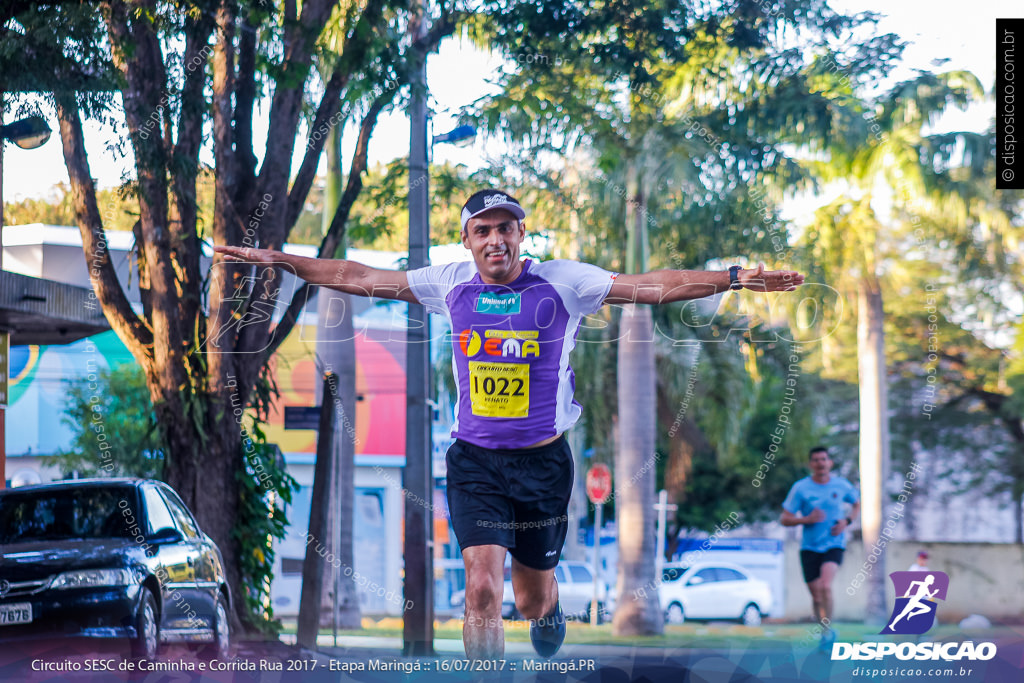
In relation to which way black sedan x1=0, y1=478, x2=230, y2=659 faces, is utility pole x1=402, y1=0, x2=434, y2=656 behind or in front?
behind

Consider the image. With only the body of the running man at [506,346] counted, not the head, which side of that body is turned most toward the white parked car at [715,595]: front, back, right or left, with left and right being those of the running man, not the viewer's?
back

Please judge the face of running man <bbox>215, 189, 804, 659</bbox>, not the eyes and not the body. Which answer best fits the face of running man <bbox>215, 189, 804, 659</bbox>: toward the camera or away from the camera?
toward the camera

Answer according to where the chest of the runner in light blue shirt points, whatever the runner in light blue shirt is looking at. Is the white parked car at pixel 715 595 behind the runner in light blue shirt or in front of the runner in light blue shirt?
behind

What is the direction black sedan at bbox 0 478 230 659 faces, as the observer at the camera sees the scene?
facing the viewer and to the left of the viewer

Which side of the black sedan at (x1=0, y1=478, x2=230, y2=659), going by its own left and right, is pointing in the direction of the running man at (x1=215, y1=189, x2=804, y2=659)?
left

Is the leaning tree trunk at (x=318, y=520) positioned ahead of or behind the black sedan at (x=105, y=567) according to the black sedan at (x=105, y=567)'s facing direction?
behind

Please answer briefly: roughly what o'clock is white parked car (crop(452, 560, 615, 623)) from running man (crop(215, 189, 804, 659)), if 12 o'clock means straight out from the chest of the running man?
The white parked car is roughly at 6 o'clock from the running man.

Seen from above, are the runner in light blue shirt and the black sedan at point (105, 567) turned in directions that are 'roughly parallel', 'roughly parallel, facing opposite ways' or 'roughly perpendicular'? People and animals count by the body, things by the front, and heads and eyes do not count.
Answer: roughly parallel

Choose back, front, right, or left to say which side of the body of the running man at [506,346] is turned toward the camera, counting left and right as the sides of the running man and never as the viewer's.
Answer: front

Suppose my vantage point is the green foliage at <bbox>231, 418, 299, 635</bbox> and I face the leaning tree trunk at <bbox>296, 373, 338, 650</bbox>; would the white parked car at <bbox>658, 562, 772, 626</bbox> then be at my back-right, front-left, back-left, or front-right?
front-left

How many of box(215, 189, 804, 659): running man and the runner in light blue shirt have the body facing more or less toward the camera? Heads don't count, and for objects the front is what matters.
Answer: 2

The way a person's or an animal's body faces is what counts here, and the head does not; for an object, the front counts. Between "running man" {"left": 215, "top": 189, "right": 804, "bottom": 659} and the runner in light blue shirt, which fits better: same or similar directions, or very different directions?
same or similar directions

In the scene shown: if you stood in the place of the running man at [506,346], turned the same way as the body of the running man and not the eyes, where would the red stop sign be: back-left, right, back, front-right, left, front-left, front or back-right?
back

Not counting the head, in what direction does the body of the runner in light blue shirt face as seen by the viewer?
toward the camera
